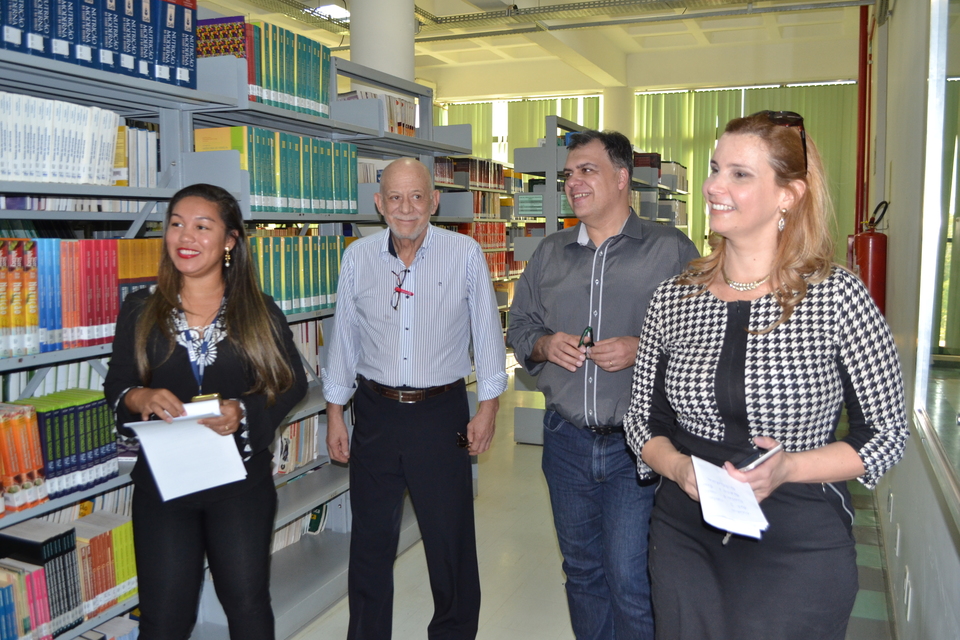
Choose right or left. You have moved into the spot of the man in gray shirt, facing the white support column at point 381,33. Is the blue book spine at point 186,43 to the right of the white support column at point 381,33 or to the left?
left

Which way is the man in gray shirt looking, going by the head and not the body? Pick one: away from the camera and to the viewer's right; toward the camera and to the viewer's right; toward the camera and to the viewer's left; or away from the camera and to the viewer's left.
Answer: toward the camera and to the viewer's left

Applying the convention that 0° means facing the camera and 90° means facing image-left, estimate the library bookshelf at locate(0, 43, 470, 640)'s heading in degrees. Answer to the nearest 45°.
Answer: approximately 315°

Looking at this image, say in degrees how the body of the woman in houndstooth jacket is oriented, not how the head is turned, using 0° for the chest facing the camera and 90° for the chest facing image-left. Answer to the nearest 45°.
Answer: approximately 45°

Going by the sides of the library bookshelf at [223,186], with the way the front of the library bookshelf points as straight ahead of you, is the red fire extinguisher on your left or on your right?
on your left

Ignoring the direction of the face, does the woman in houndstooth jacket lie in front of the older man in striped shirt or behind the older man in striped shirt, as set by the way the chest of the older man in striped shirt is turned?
in front

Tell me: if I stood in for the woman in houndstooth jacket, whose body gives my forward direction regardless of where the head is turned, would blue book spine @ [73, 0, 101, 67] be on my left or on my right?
on my right

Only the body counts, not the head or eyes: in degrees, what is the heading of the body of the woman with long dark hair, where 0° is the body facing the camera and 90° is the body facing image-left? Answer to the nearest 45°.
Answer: approximately 0°

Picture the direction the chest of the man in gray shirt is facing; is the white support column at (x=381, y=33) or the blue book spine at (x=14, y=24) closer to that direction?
the blue book spine
